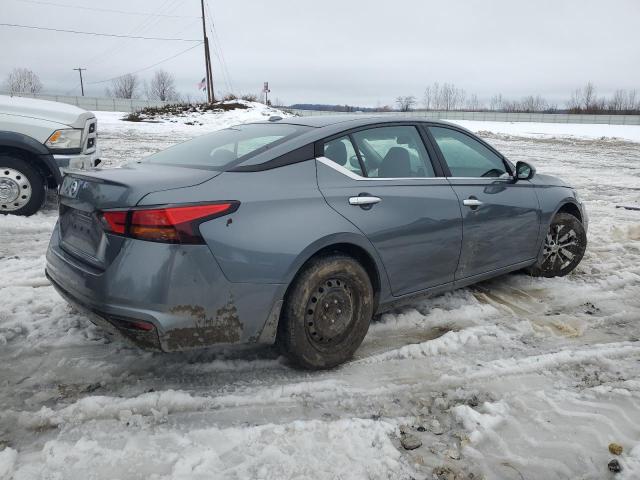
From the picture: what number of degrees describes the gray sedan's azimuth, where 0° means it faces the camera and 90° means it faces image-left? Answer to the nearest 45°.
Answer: approximately 225°

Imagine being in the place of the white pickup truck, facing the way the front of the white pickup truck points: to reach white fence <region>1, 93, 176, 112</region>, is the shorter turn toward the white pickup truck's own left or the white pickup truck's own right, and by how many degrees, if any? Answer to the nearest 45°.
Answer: approximately 90° to the white pickup truck's own left

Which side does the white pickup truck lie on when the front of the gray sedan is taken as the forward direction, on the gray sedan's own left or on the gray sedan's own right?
on the gray sedan's own left

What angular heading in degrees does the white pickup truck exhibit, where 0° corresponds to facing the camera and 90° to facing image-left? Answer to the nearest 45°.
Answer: approximately 270°

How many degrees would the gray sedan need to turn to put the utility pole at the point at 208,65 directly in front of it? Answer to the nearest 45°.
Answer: approximately 45° to its left

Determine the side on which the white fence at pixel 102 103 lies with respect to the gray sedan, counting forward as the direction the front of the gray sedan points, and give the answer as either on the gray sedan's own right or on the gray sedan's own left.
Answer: on the gray sedan's own left
